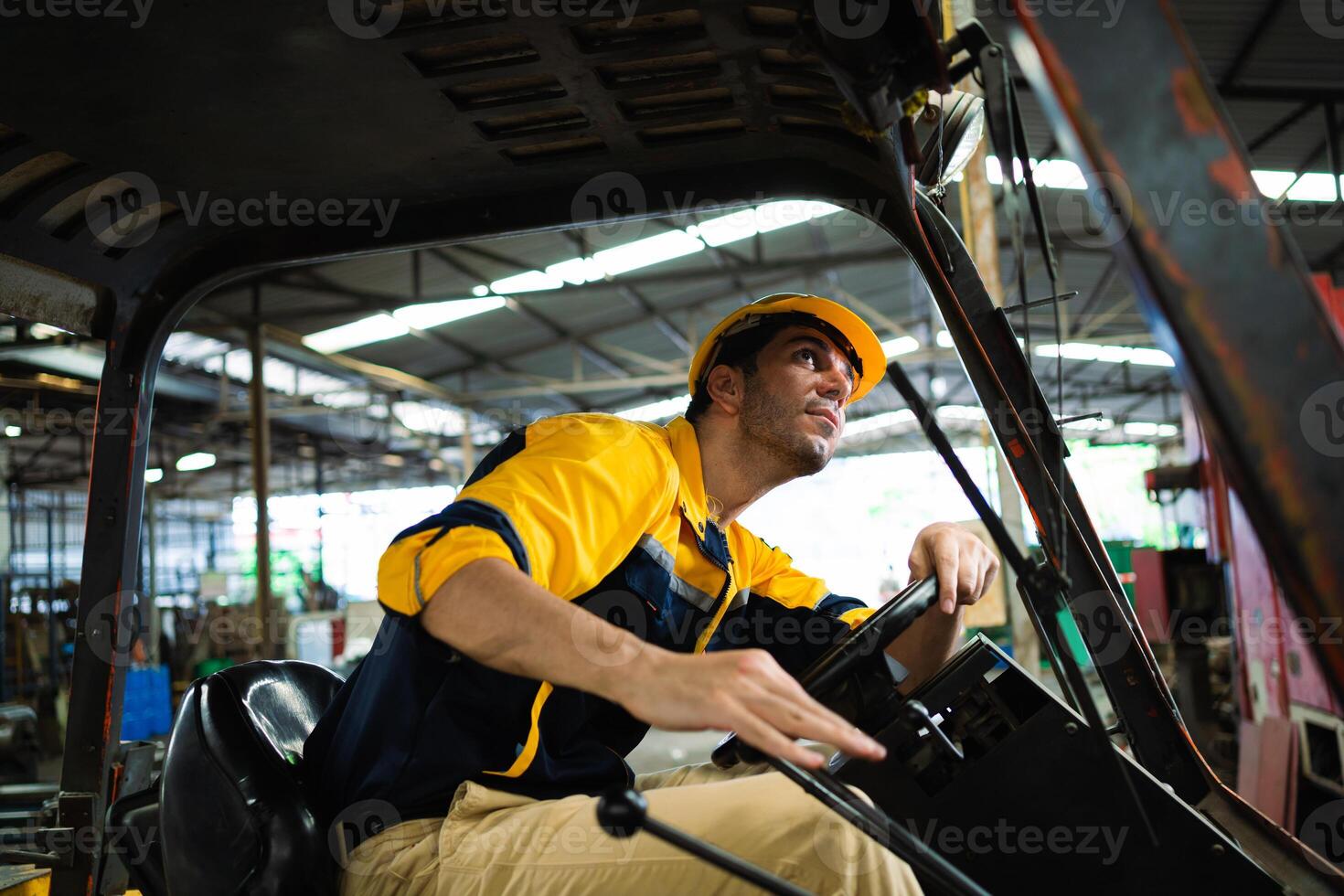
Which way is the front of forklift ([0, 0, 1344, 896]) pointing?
to the viewer's right

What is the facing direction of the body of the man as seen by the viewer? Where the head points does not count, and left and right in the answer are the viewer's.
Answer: facing the viewer and to the right of the viewer

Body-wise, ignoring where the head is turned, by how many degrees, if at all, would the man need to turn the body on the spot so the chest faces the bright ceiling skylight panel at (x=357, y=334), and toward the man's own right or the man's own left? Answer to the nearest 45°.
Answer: approximately 135° to the man's own left

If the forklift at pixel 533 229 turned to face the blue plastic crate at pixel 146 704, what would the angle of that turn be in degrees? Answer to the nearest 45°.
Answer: approximately 135° to its left

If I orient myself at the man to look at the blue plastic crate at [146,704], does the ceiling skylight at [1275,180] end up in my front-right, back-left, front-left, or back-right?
front-right

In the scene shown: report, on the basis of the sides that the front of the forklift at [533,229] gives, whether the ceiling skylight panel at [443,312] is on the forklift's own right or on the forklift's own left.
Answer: on the forklift's own left

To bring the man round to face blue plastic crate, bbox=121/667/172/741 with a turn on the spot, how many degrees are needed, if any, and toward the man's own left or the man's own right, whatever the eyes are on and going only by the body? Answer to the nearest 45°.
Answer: approximately 180°

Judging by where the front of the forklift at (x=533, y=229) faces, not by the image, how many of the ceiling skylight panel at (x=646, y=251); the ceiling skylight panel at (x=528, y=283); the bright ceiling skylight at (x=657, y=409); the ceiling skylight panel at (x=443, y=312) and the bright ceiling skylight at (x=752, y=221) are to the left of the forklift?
5

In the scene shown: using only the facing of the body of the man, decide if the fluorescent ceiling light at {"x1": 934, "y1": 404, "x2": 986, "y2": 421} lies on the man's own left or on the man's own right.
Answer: on the man's own left

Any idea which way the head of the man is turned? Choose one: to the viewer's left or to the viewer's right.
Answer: to the viewer's right
